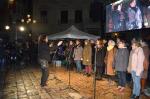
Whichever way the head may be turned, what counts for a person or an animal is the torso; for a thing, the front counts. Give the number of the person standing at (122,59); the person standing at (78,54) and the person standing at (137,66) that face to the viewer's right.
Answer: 0

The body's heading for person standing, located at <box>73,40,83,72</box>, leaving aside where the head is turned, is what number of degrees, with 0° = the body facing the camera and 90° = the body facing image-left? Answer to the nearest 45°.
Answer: approximately 45°

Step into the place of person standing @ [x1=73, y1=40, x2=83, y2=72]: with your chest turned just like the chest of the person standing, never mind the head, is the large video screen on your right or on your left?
on your left

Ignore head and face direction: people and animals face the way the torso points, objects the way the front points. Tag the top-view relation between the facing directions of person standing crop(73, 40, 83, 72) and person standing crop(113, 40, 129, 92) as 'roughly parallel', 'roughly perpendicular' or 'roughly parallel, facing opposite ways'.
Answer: roughly parallel

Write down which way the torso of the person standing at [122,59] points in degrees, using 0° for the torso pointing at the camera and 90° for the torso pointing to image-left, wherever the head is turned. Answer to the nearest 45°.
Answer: approximately 45°

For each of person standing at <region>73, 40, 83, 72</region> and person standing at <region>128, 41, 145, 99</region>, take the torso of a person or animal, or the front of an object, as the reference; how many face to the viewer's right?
0

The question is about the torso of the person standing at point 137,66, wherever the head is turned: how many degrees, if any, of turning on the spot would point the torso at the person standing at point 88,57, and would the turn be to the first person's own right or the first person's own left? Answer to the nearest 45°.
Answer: approximately 45° to the first person's own right

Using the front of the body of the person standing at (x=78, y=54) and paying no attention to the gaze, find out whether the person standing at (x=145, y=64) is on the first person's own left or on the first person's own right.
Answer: on the first person's own left

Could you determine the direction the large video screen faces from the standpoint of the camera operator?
facing the viewer and to the left of the viewer

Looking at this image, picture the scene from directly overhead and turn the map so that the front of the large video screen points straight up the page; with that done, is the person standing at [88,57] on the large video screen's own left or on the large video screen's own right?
on the large video screen's own right
